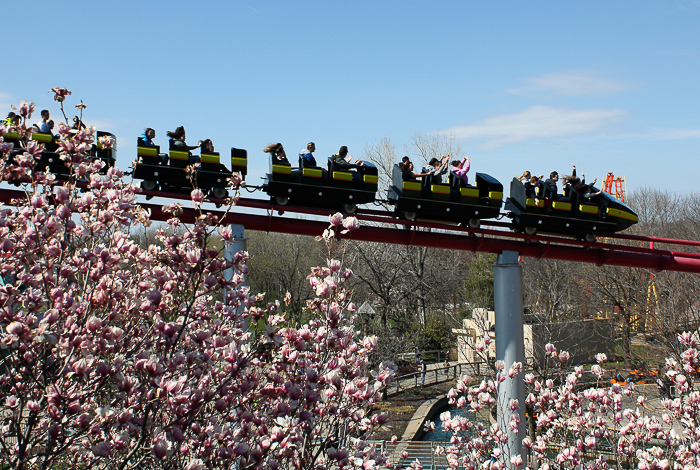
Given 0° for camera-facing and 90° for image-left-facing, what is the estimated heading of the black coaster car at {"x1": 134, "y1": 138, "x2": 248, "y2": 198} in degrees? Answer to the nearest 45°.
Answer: approximately 270°

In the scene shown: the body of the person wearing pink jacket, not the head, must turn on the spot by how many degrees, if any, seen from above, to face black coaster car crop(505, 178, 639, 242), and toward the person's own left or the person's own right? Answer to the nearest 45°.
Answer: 0° — they already face it

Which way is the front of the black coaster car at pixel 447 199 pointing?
to the viewer's right

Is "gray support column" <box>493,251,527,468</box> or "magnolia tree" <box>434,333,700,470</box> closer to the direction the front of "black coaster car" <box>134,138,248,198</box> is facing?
the gray support column

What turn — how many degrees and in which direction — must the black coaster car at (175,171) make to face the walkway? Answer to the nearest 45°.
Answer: approximately 45° to its left

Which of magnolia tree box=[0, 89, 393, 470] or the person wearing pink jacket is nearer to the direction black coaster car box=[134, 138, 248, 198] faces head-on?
the person wearing pink jacket

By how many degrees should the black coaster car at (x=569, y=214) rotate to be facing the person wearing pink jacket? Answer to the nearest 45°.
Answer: approximately 135° to its right

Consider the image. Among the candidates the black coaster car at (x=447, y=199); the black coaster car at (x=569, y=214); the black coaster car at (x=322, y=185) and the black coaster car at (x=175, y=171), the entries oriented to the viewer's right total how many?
4

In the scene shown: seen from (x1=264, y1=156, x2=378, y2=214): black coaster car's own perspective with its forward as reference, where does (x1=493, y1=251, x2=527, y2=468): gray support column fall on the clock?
The gray support column is roughly at 12 o'clock from the black coaster car.

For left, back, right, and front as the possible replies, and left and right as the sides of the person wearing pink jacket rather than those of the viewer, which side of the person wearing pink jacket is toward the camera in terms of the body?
right

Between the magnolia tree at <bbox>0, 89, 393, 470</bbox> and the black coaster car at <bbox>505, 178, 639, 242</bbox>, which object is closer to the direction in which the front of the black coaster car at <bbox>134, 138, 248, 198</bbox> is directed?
the black coaster car

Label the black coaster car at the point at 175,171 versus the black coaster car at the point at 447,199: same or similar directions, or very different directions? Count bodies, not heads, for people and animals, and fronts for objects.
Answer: same or similar directions

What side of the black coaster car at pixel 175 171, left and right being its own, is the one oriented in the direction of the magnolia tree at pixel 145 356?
right

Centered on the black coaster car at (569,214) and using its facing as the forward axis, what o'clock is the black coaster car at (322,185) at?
the black coaster car at (322,185) is roughly at 5 o'clock from the black coaster car at (569,214).

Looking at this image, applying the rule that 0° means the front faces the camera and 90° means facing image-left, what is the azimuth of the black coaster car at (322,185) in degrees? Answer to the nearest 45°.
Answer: approximately 270°

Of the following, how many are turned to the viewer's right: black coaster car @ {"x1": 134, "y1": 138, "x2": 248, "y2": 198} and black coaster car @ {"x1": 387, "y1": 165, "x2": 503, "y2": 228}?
2

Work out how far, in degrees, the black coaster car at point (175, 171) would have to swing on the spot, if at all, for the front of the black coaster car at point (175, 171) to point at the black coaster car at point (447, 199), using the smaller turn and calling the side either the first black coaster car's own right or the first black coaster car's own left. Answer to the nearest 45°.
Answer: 0° — it already faces it

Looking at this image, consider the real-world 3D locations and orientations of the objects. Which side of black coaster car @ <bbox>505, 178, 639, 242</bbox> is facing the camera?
right
